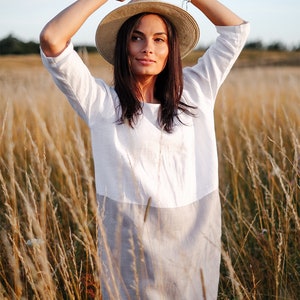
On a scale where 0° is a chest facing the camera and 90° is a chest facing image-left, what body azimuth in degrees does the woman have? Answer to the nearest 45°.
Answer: approximately 0°
